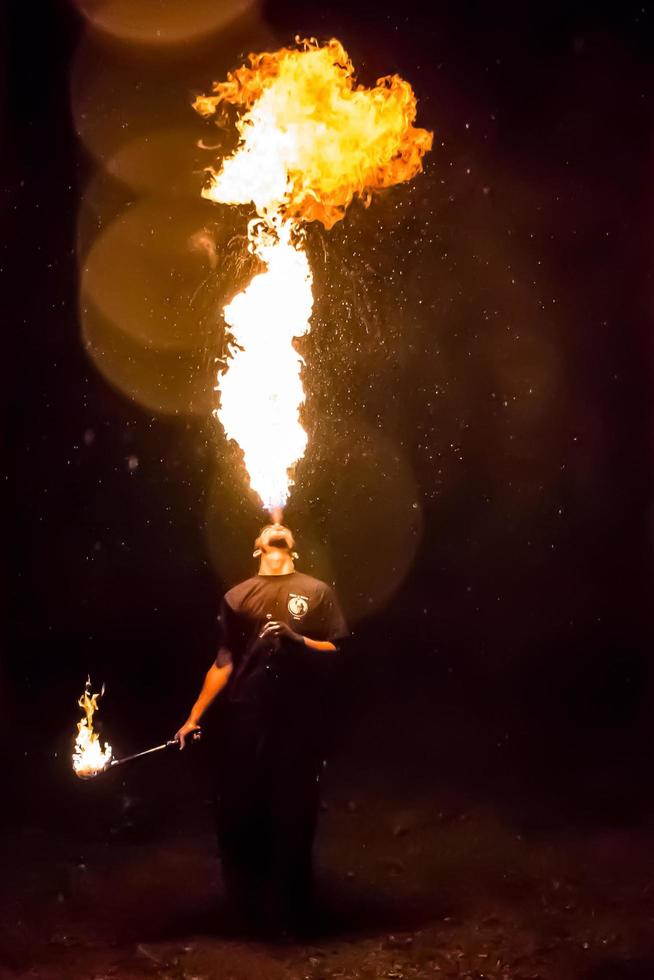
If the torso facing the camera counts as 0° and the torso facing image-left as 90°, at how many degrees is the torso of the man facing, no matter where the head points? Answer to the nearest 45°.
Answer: approximately 0°

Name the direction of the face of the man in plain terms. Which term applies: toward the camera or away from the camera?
toward the camera
